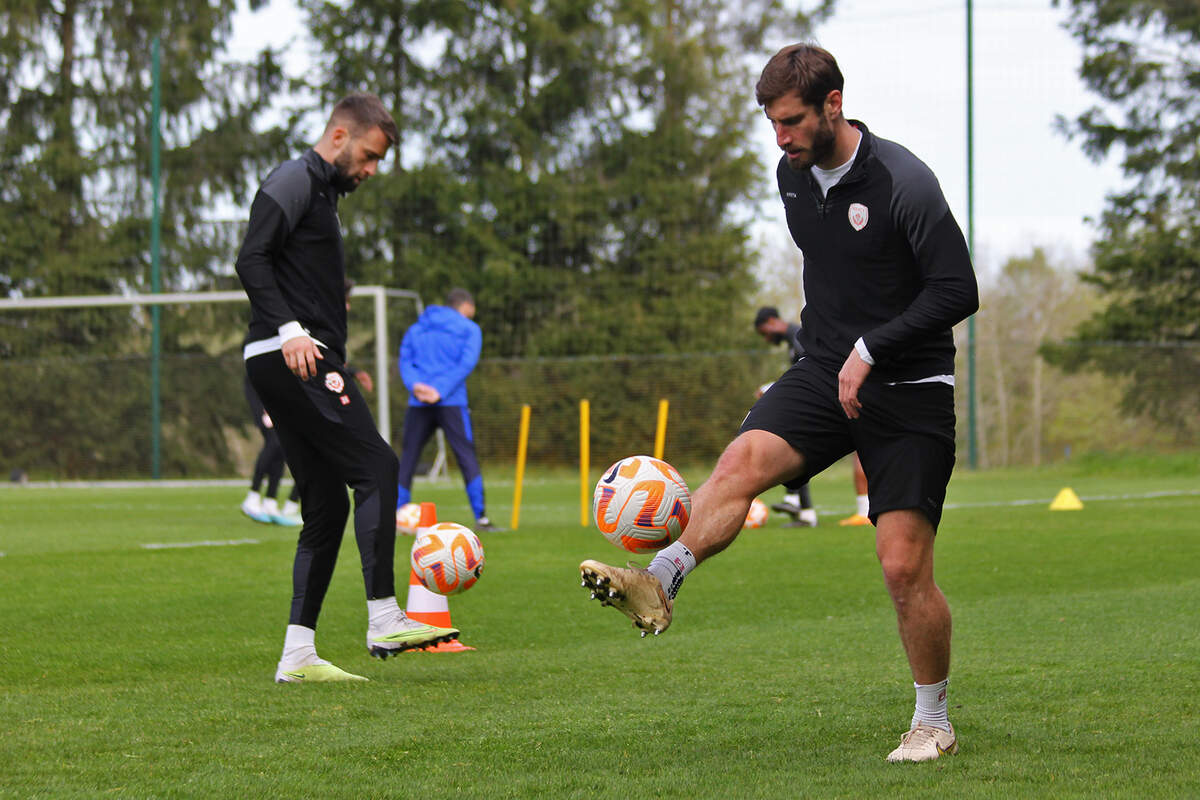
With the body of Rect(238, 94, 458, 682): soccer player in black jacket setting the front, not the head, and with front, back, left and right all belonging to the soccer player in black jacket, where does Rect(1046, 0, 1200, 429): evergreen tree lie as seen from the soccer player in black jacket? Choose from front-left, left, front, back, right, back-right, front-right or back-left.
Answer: front-left

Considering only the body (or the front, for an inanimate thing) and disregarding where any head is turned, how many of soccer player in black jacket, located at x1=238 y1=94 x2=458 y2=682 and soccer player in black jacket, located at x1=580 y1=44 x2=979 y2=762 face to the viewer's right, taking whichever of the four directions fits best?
1

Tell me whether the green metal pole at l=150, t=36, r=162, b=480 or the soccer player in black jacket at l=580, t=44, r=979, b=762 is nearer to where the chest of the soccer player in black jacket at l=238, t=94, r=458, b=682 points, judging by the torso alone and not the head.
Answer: the soccer player in black jacket

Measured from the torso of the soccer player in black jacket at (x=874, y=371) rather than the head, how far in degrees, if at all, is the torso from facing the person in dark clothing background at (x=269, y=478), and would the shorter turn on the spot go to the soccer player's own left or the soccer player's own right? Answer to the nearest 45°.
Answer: approximately 90° to the soccer player's own right

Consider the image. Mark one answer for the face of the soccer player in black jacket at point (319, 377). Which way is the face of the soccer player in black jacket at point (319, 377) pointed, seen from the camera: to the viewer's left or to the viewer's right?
to the viewer's right

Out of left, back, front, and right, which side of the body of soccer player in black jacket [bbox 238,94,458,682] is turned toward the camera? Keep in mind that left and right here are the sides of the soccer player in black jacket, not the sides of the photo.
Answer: right

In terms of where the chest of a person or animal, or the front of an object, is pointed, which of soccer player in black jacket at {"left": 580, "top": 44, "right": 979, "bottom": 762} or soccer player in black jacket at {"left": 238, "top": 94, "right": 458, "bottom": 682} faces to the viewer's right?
soccer player in black jacket at {"left": 238, "top": 94, "right": 458, "bottom": 682}

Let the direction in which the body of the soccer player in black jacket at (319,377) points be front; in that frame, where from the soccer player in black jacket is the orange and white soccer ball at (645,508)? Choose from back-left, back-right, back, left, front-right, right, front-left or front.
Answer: front-right

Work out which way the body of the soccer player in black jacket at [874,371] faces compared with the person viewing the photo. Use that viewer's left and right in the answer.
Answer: facing the viewer and to the left of the viewer
